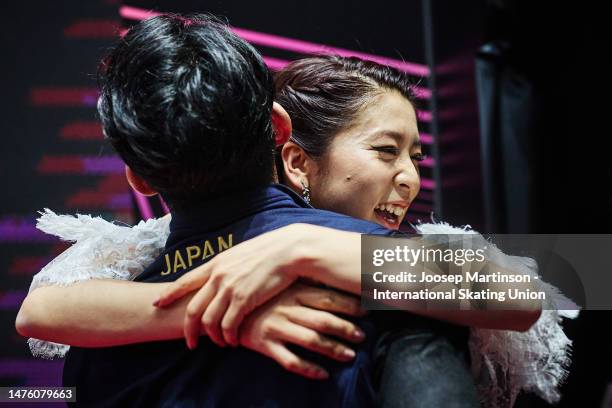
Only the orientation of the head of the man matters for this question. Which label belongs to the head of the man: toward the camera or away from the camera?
away from the camera

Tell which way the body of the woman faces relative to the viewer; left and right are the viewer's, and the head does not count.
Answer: facing the viewer and to the right of the viewer

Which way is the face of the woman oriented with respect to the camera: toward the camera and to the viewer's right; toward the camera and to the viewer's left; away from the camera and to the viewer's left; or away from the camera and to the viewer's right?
toward the camera and to the viewer's right
